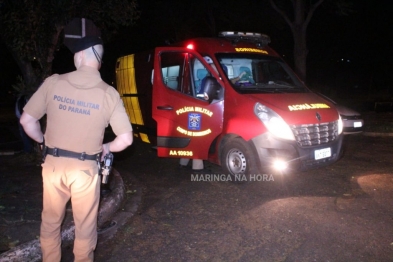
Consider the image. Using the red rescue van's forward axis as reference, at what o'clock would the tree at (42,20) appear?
The tree is roughly at 5 o'clock from the red rescue van.

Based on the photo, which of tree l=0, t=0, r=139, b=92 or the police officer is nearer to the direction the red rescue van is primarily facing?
the police officer

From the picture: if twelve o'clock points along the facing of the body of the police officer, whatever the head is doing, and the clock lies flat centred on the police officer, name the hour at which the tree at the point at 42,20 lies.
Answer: The tree is roughly at 12 o'clock from the police officer.

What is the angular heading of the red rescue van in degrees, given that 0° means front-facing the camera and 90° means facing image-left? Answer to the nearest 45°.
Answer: approximately 315°

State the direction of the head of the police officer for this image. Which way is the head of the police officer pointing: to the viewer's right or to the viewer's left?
to the viewer's right

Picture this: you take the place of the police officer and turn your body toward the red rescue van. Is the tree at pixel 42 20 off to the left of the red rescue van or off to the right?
left

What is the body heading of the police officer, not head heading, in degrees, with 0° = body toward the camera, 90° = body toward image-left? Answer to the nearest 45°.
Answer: approximately 180°

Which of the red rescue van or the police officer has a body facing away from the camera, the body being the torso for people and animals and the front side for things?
the police officer

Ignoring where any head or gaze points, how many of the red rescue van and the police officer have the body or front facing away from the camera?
1

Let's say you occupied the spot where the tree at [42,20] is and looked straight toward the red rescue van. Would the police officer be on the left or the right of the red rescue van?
right

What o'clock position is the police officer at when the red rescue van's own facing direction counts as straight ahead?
The police officer is roughly at 2 o'clock from the red rescue van.

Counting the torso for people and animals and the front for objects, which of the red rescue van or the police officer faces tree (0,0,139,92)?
the police officer
